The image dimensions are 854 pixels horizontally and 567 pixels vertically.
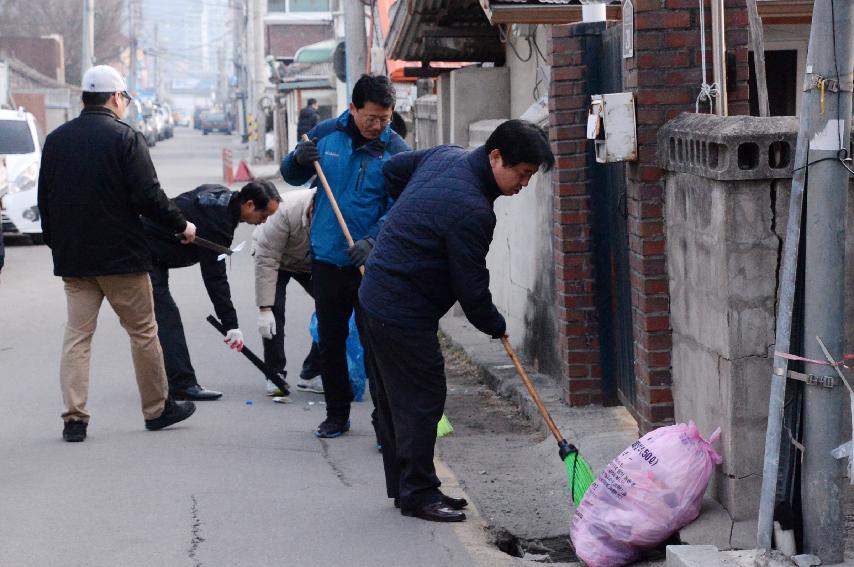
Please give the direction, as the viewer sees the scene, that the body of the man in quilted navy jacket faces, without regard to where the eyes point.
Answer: to the viewer's right

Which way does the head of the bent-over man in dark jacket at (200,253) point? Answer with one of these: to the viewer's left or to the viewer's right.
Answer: to the viewer's right

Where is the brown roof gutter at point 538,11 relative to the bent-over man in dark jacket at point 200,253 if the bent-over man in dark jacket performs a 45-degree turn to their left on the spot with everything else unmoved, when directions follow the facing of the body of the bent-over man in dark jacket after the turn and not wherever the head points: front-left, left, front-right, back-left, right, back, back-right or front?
right

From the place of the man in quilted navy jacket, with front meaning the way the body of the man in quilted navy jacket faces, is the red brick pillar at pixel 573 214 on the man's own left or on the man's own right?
on the man's own left

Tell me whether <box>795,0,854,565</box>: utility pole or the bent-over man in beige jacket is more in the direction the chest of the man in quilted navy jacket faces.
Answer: the utility pole

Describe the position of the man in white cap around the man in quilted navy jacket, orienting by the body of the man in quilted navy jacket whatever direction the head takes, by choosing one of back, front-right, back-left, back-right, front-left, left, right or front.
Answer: back-left

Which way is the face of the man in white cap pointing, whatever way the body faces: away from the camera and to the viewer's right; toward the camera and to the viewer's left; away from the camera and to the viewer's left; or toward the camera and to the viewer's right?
away from the camera and to the viewer's right

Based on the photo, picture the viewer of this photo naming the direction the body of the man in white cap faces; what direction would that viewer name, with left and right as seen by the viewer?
facing away from the viewer and to the right of the viewer

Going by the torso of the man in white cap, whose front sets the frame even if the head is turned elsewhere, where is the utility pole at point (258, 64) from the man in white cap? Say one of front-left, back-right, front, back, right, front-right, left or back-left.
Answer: front-left

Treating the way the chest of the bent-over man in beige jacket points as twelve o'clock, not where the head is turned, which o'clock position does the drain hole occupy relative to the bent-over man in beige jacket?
The drain hole is roughly at 1 o'clock from the bent-over man in beige jacket.

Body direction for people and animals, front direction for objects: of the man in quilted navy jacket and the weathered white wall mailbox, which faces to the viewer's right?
the man in quilted navy jacket
